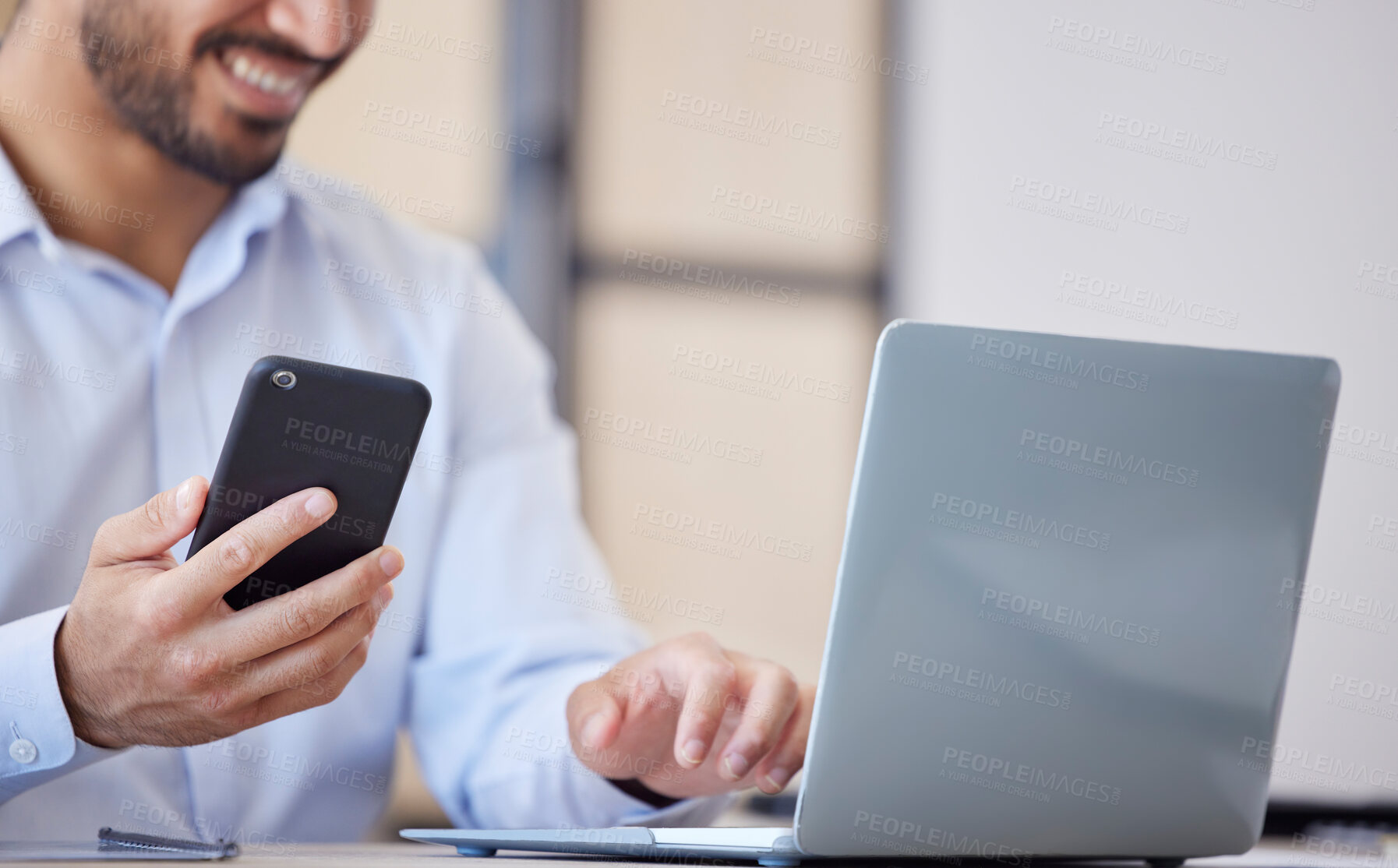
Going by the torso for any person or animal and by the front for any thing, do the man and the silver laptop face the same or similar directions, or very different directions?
very different directions

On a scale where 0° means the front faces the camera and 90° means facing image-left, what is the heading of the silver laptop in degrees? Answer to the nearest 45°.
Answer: approximately 135°

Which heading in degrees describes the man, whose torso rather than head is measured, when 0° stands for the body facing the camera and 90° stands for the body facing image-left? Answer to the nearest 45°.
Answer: approximately 315°

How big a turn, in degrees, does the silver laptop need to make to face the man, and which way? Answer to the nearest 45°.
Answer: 0° — it already faces them

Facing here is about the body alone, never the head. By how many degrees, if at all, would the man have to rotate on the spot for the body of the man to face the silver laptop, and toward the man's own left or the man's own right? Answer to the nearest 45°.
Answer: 0° — they already face it
